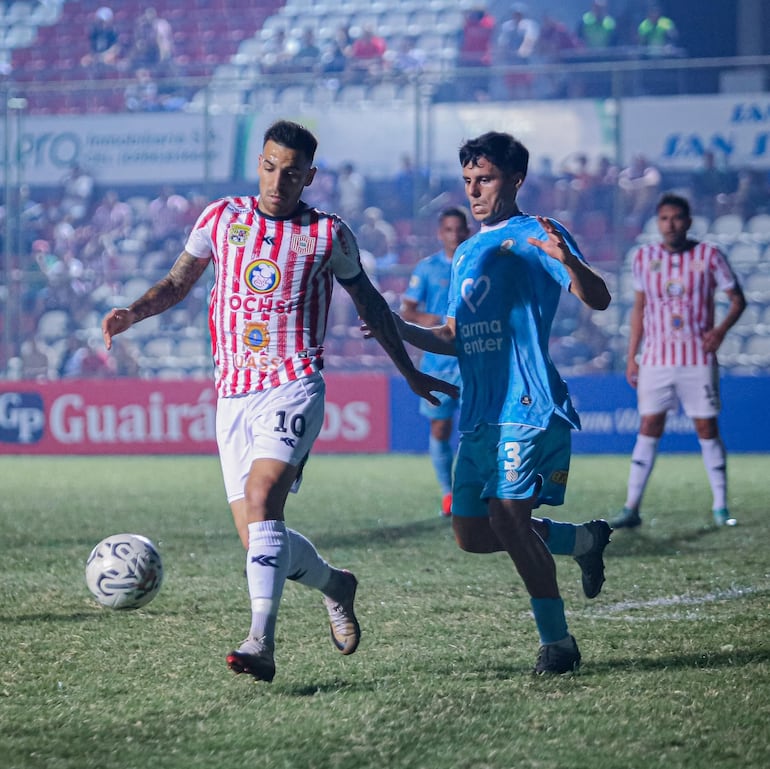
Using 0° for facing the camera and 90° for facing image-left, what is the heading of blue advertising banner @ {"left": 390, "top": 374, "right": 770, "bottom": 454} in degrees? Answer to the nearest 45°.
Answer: approximately 0°

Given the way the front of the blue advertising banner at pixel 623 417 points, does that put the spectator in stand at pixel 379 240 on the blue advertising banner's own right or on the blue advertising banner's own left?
on the blue advertising banner's own right

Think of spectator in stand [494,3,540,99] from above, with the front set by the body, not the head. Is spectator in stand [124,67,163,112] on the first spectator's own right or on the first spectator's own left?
on the first spectator's own right

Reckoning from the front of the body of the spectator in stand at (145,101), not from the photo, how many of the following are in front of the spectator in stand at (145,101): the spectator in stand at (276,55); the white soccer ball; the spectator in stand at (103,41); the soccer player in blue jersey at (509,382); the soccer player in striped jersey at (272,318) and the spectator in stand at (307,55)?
3

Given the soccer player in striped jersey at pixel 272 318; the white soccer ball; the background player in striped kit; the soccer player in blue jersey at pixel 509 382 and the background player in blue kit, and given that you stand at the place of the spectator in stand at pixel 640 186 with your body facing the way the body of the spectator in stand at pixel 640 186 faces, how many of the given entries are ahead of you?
5

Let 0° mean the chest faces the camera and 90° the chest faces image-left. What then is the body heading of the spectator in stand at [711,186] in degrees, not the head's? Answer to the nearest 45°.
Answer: approximately 0°

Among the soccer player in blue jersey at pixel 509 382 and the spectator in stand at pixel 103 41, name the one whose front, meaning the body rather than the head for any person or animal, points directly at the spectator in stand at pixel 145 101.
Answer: the spectator in stand at pixel 103 41

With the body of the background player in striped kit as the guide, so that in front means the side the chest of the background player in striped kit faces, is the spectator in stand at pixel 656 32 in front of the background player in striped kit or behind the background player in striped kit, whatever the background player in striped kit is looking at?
behind

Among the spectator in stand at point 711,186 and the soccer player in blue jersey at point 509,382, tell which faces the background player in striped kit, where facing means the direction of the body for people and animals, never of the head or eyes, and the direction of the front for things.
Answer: the spectator in stand

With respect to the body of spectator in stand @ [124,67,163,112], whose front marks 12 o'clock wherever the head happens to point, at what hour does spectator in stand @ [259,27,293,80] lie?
spectator in stand @ [259,27,293,80] is roughly at 7 o'clock from spectator in stand @ [124,67,163,112].
